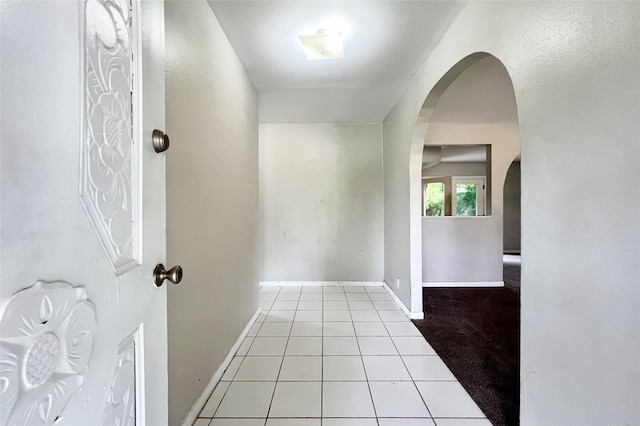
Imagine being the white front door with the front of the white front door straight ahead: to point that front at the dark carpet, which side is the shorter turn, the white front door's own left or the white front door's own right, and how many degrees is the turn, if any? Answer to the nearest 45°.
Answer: approximately 45° to the white front door's own left

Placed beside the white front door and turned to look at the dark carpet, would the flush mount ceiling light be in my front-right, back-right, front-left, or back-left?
front-left

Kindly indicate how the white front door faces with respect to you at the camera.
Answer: facing the viewer and to the right of the viewer

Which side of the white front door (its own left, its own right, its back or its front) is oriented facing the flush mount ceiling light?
left

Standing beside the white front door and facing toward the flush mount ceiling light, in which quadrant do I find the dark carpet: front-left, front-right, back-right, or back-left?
front-right

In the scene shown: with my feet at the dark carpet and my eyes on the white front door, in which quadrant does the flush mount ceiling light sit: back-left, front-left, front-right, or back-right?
front-right

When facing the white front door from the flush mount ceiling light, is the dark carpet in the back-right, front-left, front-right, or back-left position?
back-left
